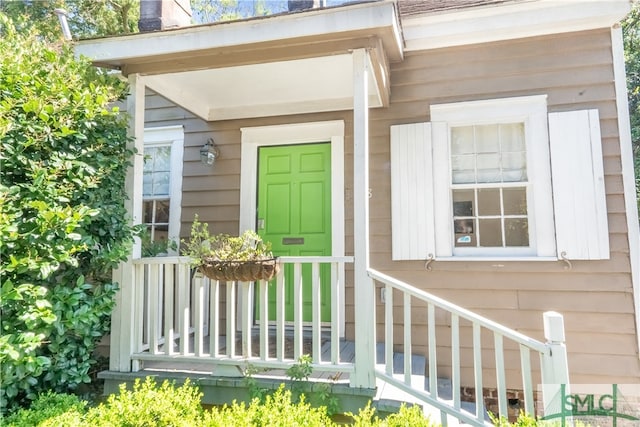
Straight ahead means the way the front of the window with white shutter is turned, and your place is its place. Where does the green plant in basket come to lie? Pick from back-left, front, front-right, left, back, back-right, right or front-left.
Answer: front-right

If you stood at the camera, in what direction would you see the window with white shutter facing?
facing the viewer

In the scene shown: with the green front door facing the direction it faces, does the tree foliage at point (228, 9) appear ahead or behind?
behind

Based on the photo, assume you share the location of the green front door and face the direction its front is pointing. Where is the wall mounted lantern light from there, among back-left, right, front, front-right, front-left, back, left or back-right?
right

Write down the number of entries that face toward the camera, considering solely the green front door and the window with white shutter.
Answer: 2

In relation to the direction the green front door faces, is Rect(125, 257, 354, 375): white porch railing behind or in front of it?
in front

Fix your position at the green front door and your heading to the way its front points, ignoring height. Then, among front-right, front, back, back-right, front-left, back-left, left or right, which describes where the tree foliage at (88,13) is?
back-right

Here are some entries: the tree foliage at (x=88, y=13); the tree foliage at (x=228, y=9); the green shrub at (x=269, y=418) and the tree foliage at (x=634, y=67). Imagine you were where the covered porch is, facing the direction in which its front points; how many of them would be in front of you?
1

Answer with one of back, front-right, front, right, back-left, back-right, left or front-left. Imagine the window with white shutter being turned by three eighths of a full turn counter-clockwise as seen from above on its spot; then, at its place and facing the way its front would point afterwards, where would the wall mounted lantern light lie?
back-left

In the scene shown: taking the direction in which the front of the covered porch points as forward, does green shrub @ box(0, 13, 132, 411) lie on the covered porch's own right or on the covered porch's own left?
on the covered porch's own right

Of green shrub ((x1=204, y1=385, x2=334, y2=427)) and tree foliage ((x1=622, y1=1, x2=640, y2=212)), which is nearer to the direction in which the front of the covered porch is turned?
the green shrub

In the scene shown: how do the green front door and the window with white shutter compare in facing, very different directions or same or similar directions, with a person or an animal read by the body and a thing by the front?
same or similar directions

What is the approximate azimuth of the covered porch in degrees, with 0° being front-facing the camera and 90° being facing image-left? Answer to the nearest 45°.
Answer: approximately 0°

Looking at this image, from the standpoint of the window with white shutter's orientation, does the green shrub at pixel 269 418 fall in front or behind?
in front

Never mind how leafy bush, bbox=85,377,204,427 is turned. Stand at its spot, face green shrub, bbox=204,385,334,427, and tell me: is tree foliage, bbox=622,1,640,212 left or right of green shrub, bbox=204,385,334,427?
left
